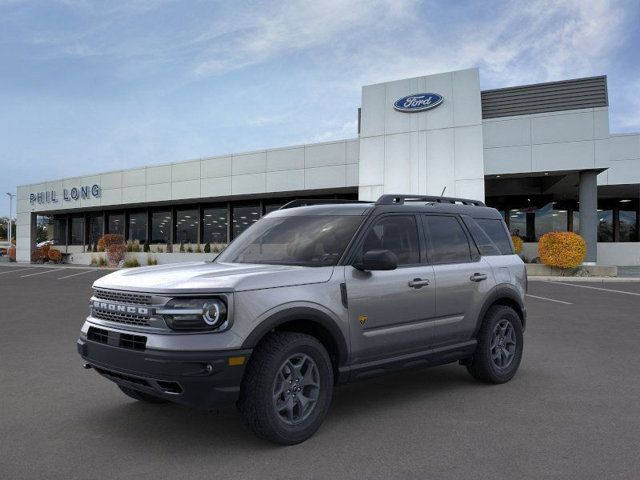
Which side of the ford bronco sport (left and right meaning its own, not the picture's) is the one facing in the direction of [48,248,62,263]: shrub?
right

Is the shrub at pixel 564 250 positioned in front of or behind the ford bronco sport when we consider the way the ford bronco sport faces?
behind

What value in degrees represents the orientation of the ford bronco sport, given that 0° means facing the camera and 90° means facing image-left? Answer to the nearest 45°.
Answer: approximately 45°

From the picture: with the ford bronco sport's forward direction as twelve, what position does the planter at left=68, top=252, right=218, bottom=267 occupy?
The planter is roughly at 4 o'clock from the ford bronco sport.

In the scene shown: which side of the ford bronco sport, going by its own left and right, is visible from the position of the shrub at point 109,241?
right

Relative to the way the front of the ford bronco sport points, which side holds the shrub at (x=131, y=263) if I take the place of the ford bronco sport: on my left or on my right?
on my right
